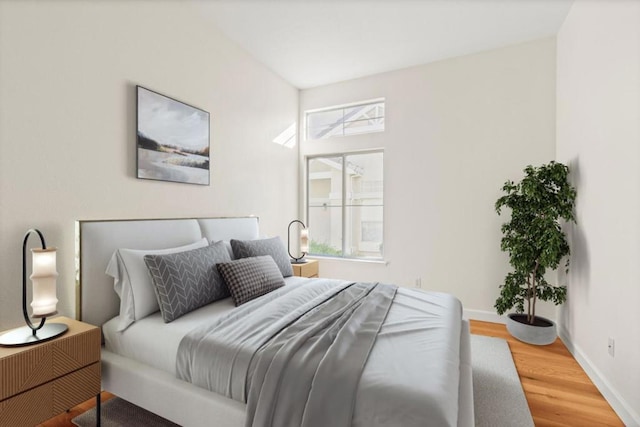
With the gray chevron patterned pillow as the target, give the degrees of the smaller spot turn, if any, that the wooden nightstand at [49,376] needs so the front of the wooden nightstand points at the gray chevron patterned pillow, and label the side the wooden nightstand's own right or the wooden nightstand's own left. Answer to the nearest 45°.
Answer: approximately 45° to the wooden nightstand's own left

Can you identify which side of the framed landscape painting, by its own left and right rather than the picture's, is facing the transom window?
left

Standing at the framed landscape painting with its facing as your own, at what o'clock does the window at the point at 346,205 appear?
The window is roughly at 10 o'clock from the framed landscape painting.

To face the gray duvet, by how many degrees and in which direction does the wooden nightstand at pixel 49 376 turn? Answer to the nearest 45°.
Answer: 0° — it already faces it

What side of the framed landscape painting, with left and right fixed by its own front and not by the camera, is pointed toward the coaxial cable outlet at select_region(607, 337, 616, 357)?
front

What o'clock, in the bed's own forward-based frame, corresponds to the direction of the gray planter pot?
The gray planter pot is roughly at 10 o'clock from the bed.

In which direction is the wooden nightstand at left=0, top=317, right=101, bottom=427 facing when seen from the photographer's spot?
facing the viewer and to the right of the viewer

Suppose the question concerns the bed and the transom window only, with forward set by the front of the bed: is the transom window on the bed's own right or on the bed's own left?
on the bed's own left

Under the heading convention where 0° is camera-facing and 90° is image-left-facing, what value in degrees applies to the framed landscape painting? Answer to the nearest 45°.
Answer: approximately 315°

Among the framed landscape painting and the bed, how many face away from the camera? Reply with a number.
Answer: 0

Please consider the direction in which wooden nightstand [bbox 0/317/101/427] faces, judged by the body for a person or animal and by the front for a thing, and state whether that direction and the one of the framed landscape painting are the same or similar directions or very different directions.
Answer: same or similar directions

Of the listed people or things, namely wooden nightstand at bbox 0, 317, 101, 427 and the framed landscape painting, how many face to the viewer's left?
0

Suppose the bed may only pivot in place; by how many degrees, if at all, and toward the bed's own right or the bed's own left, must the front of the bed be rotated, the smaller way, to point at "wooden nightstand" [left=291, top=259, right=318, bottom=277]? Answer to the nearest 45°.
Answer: approximately 90° to the bed's own left

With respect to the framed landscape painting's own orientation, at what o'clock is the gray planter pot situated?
The gray planter pot is roughly at 11 o'clock from the framed landscape painting.
